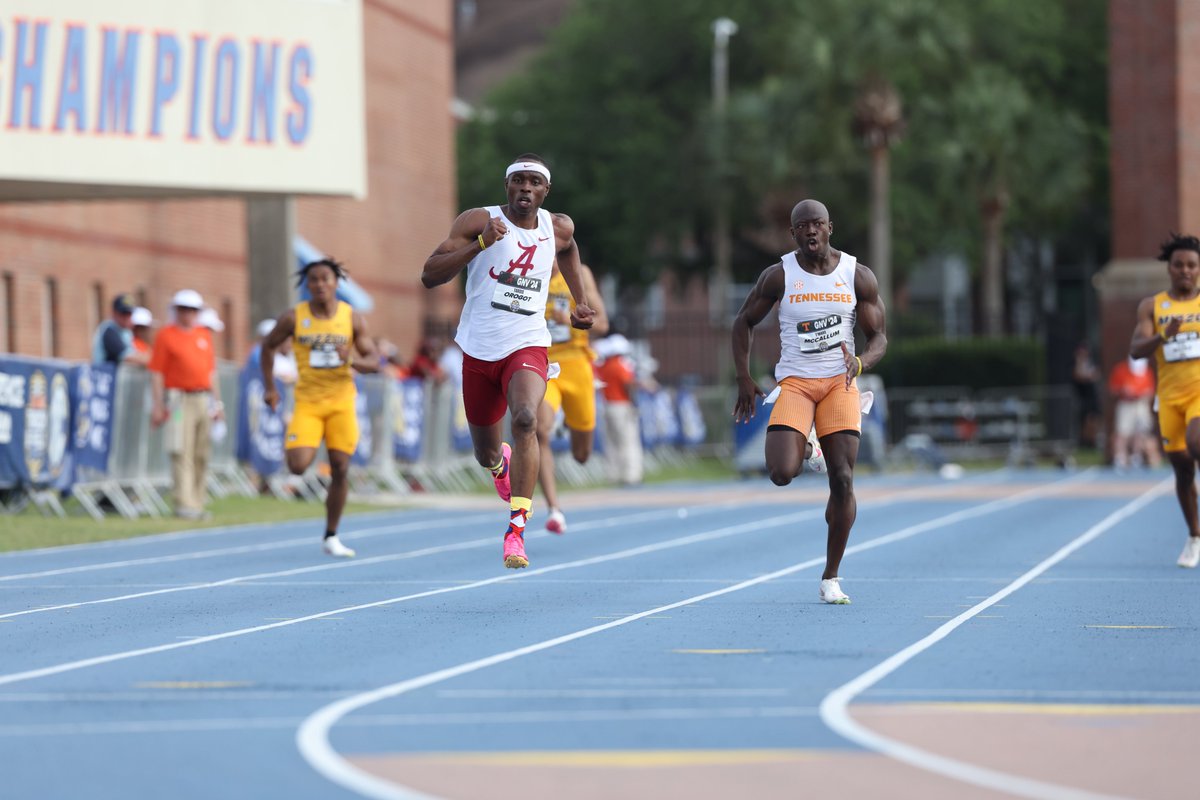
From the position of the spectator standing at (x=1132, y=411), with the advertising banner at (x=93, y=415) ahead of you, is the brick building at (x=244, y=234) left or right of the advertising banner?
right

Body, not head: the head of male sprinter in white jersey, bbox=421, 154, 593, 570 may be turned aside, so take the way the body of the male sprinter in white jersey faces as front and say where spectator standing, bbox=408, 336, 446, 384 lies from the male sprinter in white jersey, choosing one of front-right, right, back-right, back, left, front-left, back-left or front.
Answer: back

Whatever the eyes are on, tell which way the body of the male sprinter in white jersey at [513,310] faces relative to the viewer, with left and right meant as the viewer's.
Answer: facing the viewer

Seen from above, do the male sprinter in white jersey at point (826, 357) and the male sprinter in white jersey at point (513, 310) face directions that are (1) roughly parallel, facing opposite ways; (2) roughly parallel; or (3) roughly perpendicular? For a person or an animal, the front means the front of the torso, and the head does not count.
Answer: roughly parallel

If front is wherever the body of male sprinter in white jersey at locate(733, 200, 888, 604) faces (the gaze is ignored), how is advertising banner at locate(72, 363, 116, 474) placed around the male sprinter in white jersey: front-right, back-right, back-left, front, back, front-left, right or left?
back-right

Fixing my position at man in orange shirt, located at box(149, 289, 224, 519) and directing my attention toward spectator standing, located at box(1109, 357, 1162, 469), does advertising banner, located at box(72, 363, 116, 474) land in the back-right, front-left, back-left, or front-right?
back-left

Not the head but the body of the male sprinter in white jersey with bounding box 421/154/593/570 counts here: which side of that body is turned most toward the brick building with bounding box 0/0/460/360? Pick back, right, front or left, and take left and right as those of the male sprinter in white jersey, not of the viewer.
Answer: back

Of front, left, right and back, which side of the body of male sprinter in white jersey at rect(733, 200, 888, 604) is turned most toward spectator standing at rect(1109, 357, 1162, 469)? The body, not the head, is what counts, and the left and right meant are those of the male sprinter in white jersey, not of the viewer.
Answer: back

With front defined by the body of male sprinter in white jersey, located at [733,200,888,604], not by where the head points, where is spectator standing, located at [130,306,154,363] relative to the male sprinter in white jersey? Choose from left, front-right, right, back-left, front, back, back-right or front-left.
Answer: back-right

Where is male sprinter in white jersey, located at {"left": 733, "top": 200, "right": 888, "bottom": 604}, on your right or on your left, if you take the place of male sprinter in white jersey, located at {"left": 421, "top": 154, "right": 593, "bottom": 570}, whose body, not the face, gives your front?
on your left

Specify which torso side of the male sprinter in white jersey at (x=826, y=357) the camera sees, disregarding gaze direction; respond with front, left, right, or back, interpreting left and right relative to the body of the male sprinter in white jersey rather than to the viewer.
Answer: front

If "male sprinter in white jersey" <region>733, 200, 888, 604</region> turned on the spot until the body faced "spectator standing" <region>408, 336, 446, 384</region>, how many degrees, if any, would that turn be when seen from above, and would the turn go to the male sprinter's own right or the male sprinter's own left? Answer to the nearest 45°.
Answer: approximately 180°

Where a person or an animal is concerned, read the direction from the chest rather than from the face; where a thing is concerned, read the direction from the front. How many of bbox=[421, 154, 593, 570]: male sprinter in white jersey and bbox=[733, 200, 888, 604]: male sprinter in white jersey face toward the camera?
2

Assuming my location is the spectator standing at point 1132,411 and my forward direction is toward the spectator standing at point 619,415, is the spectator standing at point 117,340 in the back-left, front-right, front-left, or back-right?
front-left
